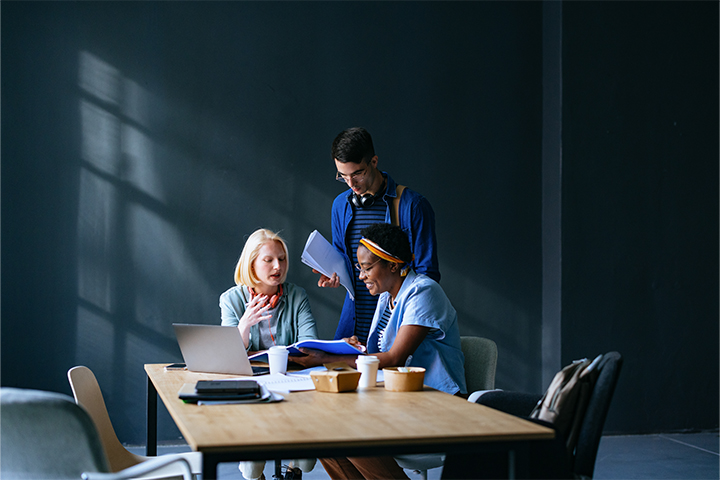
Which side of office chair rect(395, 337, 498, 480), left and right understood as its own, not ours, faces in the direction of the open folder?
front

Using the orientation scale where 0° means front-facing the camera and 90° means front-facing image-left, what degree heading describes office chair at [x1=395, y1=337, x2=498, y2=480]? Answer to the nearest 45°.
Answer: approximately 45°

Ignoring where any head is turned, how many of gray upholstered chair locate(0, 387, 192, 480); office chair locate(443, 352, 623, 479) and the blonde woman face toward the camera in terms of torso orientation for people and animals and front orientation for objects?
1

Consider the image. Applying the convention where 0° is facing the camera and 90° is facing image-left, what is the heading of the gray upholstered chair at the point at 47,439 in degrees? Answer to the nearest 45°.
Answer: approximately 225°

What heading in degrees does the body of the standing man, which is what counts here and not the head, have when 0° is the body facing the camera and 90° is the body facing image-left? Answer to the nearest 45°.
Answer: approximately 45°

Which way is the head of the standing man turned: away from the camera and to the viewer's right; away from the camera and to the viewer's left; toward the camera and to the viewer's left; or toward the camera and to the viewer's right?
toward the camera and to the viewer's left

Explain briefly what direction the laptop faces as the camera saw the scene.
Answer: facing away from the viewer and to the right of the viewer

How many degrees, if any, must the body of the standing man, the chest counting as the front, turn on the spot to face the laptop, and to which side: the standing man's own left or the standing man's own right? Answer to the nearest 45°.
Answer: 0° — they already face it

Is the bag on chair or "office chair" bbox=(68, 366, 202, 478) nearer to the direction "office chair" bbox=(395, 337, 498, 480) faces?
the office chair

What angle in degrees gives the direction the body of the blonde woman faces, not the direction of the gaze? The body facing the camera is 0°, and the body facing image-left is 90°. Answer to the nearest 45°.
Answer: approximately 0°

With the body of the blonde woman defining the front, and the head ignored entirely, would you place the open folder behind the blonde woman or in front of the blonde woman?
in front

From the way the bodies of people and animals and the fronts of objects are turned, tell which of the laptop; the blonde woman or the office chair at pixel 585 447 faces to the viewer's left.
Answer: the office chair
